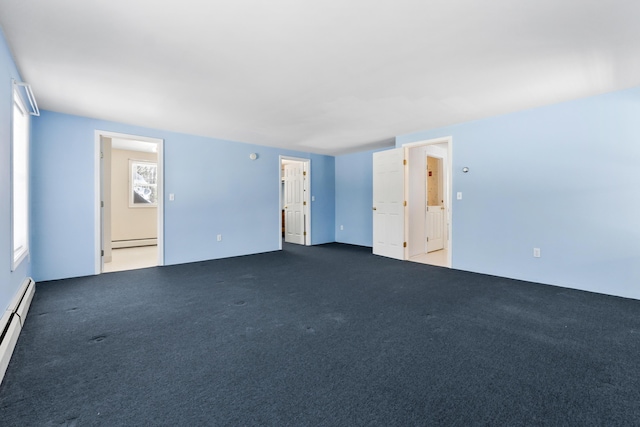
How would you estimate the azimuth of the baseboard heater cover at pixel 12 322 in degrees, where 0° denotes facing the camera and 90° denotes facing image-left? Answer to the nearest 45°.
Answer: approximately 270°

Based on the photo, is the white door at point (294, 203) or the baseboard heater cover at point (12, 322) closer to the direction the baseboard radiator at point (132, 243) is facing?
the baseboard heater cover

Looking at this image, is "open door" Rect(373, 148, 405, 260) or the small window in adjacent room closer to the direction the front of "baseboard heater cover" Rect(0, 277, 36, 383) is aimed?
the open door

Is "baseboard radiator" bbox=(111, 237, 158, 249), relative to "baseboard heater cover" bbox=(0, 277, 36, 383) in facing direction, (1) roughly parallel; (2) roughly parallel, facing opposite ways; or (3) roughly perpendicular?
roughly perpendicular

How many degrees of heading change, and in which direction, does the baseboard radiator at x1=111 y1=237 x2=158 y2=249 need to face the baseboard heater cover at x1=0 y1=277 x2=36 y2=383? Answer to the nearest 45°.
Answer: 0° — it already faces it

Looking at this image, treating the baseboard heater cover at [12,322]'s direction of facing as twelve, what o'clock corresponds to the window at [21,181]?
The window is roughly at 9 o'clock from the baseboard heater cover.

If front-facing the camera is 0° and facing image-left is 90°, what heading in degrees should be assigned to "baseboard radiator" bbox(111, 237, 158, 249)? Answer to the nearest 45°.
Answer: approximately 0°

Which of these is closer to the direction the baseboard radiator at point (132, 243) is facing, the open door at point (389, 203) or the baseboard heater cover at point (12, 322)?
the baseboard heater cover

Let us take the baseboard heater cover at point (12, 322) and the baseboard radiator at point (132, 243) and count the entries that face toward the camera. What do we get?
1

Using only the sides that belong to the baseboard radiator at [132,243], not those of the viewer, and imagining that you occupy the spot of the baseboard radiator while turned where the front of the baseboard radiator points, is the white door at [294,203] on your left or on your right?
on your left
